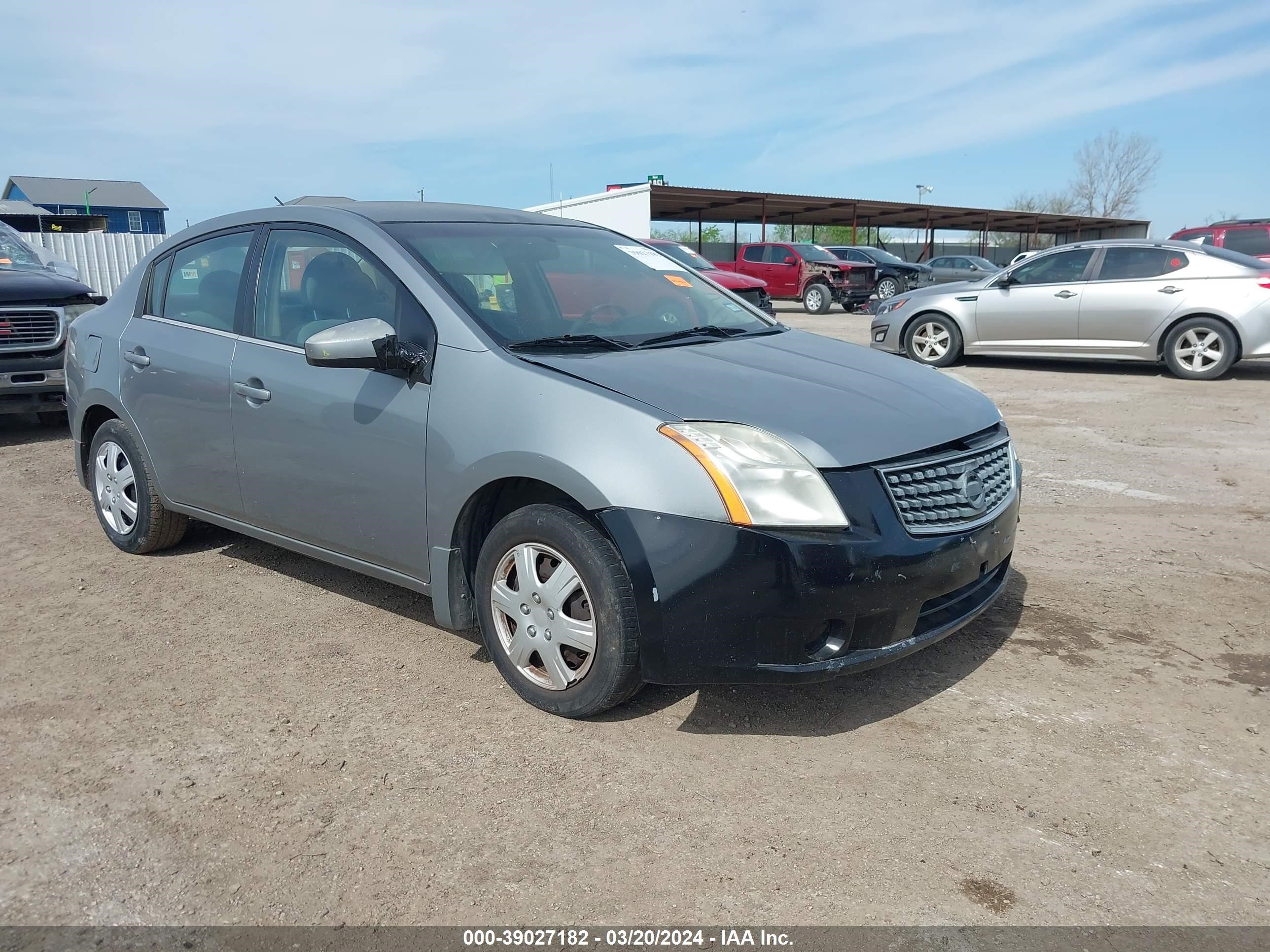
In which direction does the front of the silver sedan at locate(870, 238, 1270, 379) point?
to the viewer's left

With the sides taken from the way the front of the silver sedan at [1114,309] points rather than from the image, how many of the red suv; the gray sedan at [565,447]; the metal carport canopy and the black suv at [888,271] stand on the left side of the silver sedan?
1

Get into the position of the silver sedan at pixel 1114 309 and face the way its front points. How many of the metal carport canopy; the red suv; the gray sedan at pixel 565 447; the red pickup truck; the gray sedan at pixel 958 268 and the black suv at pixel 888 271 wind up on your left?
1

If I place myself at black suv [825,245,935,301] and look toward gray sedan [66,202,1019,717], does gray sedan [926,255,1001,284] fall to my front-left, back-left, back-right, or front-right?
back-left

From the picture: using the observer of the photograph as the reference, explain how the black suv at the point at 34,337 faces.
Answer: facing the viewer

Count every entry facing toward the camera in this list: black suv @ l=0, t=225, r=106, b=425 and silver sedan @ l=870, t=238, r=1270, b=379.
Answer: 1

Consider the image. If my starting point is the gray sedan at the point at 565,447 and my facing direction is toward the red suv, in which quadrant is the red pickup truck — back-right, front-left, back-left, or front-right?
front-left

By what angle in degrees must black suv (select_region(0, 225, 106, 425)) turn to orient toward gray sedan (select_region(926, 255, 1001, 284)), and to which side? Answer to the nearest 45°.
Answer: approximately 135° to its left
